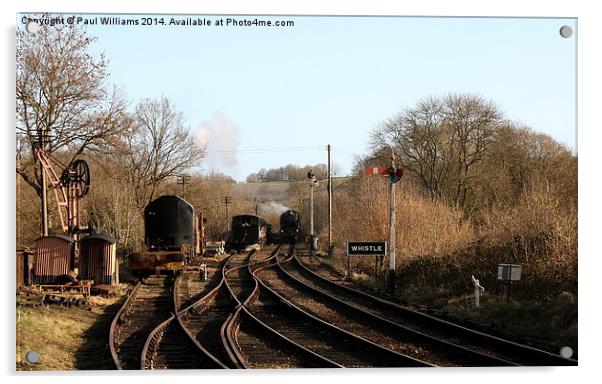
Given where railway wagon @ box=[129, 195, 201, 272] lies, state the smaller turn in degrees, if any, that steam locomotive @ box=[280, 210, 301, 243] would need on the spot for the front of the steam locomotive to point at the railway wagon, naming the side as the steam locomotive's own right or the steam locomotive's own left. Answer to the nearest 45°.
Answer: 0° — it already faces it

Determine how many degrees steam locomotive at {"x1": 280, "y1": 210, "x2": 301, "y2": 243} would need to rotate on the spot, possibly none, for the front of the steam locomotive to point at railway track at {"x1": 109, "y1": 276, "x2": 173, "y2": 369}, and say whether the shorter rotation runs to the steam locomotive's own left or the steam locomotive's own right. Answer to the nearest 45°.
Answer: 0° — it already faces it

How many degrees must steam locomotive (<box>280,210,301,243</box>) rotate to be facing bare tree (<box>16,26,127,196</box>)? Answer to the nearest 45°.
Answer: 0° — it already faces it

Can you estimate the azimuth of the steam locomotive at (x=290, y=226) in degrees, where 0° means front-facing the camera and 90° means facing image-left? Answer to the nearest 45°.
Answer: approximately 0°
